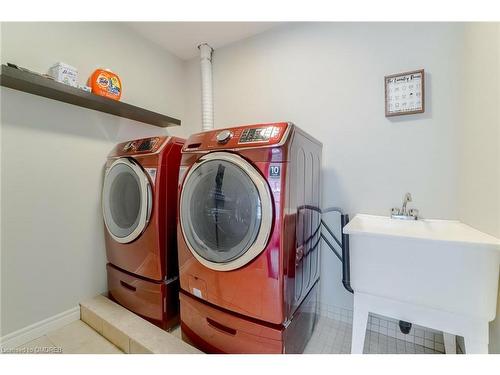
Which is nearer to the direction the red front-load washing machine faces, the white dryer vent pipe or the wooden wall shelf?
the wooden wall shelf

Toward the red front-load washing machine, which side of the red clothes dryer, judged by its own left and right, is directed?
left

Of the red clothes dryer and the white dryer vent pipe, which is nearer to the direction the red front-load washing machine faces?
the red clothes dryer

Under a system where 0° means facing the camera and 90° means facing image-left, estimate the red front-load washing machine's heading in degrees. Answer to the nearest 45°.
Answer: approximately 45°
